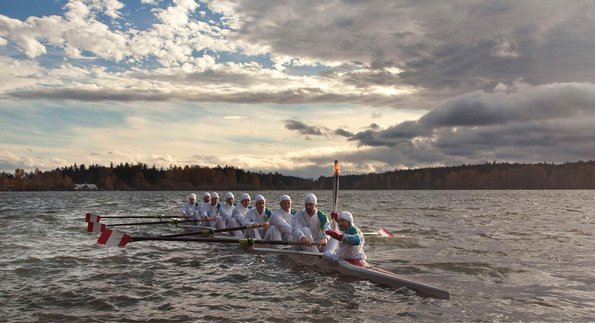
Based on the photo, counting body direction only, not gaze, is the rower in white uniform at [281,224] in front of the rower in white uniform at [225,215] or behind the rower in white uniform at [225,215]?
in front

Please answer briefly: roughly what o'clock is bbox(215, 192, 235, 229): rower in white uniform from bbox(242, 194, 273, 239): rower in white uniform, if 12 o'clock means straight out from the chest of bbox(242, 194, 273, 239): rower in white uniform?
bbox(215, 192, 235, 229): rower in white uniform is roughly at 7 o'clock from bbox(242, 194, 273, 239): rower in white uniform.

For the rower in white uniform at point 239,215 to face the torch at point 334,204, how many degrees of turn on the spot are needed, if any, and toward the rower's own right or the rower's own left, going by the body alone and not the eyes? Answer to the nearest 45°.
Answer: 0° — they already face it

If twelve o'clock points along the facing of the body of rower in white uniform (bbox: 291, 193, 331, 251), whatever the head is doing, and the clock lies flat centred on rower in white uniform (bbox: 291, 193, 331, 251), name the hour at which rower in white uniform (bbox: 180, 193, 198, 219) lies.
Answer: rower in white uniform (bbox: 180, 193, 198, 219) is roughly at 5 o'clock from rower in white uniform (bbox: 291, 193, 331, 251).

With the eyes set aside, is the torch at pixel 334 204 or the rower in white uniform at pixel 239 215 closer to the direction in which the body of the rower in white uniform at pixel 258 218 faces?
the torch

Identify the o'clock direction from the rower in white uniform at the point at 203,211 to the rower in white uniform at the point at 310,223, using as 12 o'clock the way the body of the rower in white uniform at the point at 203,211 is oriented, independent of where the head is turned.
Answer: the rower in white uniform at the point at 310,223 is roughly at 1 o'clock from the rower in white uniform at the point at 203,211.

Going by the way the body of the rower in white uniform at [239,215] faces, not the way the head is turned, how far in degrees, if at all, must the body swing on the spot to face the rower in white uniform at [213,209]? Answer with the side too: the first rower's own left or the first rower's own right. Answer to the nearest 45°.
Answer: approximately 135° to the first rower's own left
